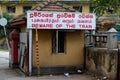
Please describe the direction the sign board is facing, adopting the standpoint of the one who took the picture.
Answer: facing the viewer
